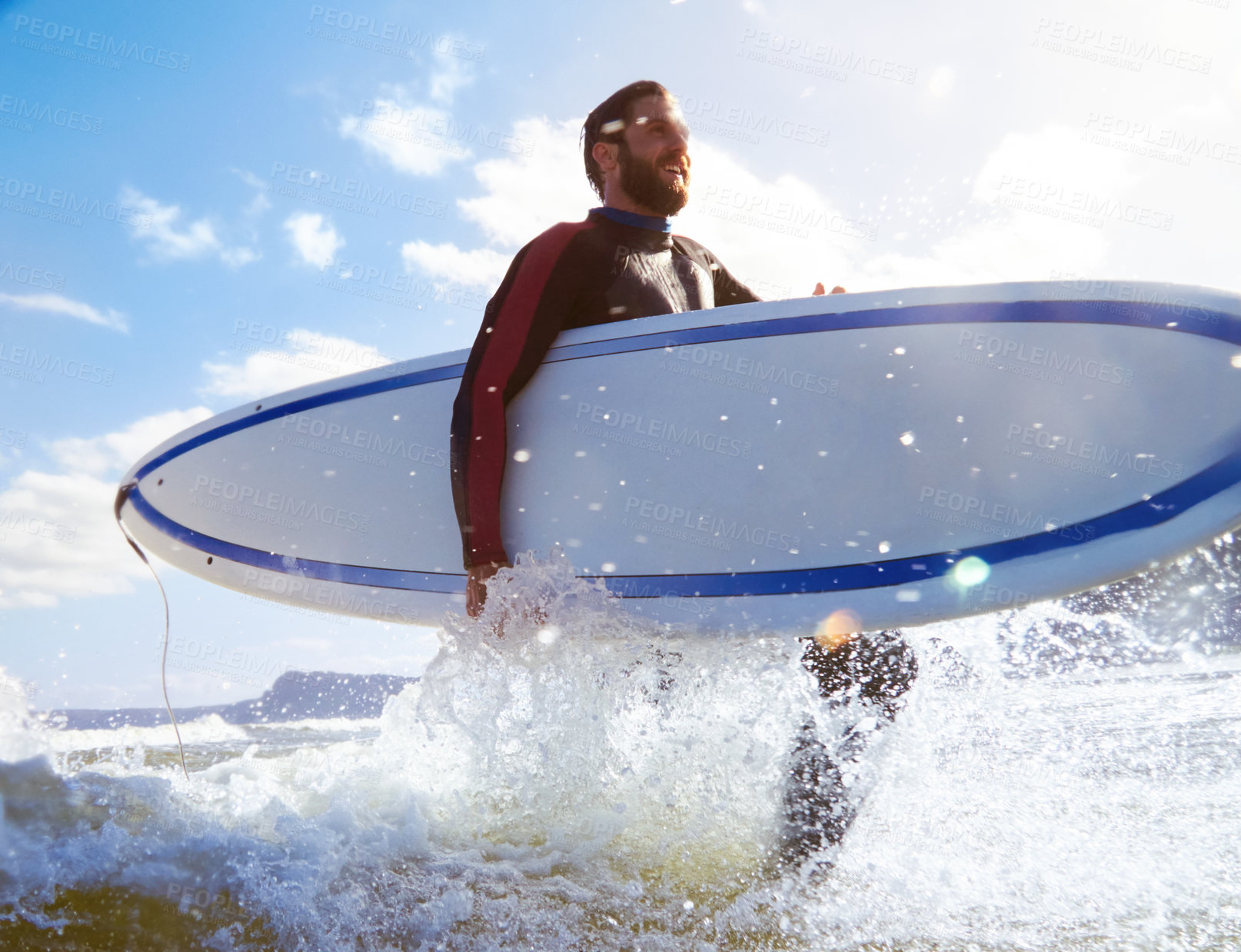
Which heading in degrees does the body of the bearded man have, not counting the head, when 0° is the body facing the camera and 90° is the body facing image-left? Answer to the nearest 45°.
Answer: approximately 315°
